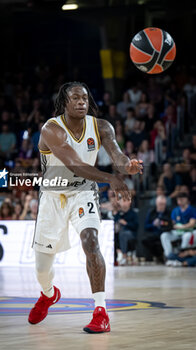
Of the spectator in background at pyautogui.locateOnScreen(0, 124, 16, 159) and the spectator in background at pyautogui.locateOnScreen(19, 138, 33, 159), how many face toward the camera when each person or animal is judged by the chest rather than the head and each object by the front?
2

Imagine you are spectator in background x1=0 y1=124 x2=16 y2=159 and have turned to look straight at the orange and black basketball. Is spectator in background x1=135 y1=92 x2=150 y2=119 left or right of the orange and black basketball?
left

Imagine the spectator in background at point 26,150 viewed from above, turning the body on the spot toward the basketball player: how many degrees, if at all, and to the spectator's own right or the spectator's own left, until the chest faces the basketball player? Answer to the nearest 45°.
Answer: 0° — they already face them

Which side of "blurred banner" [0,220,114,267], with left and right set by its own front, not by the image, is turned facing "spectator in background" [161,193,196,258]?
left

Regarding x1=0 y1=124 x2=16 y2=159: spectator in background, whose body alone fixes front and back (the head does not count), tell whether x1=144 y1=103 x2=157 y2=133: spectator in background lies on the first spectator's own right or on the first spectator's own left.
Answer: on the first spectator's own left

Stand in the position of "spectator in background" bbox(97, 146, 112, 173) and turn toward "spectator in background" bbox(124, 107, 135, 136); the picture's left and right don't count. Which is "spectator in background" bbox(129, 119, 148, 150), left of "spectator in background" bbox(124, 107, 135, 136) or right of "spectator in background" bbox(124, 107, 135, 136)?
right

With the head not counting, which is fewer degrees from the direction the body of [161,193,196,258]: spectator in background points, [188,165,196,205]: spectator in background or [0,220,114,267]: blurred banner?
the blurred banner

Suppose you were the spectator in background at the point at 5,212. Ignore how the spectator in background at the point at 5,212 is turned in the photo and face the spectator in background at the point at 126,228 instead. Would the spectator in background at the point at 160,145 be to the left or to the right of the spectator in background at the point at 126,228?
left

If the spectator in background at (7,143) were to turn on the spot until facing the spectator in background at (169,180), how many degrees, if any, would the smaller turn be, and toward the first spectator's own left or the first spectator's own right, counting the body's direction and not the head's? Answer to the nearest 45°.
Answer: approximately 45° to the first spectator's own left

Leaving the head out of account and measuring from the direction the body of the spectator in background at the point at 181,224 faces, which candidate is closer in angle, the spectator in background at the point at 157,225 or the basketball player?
the basketball player
